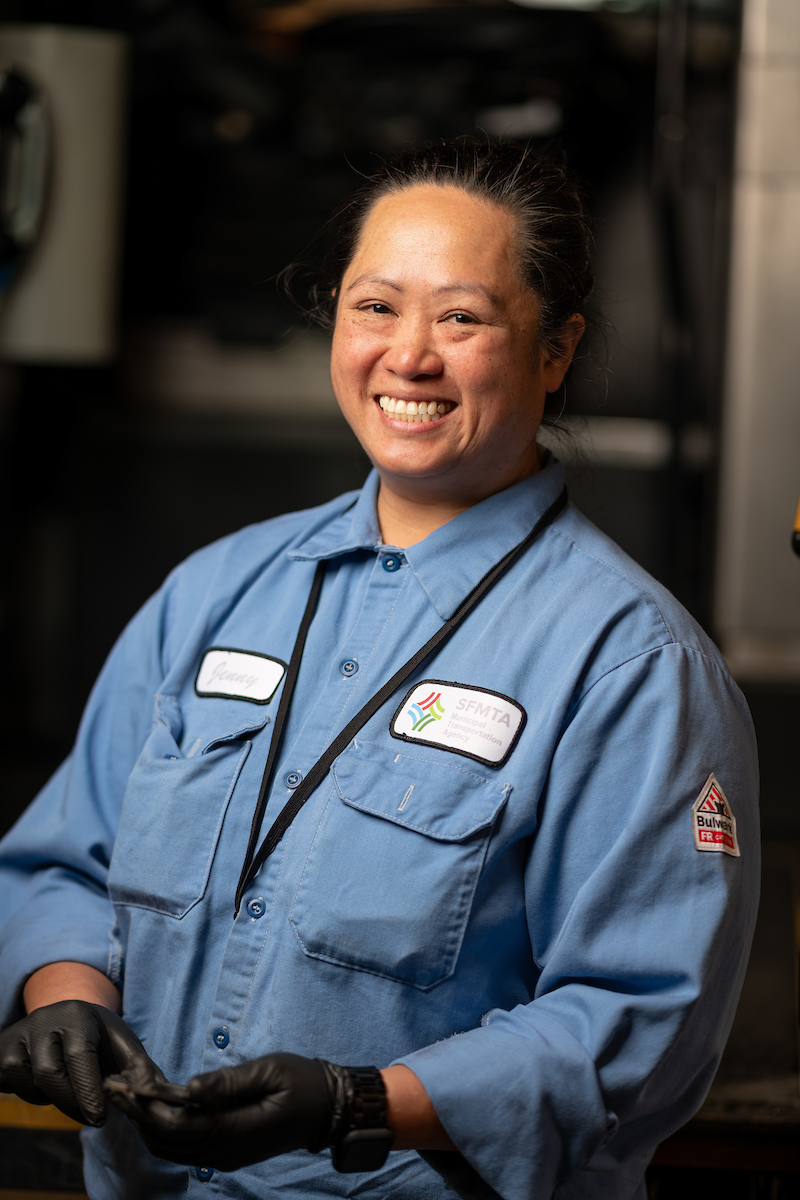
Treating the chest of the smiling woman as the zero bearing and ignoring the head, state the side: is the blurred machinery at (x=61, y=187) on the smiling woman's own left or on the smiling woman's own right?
on the smiling woman's own right

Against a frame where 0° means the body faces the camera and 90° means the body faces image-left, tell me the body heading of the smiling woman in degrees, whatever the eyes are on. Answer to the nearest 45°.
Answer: approximately 45°
